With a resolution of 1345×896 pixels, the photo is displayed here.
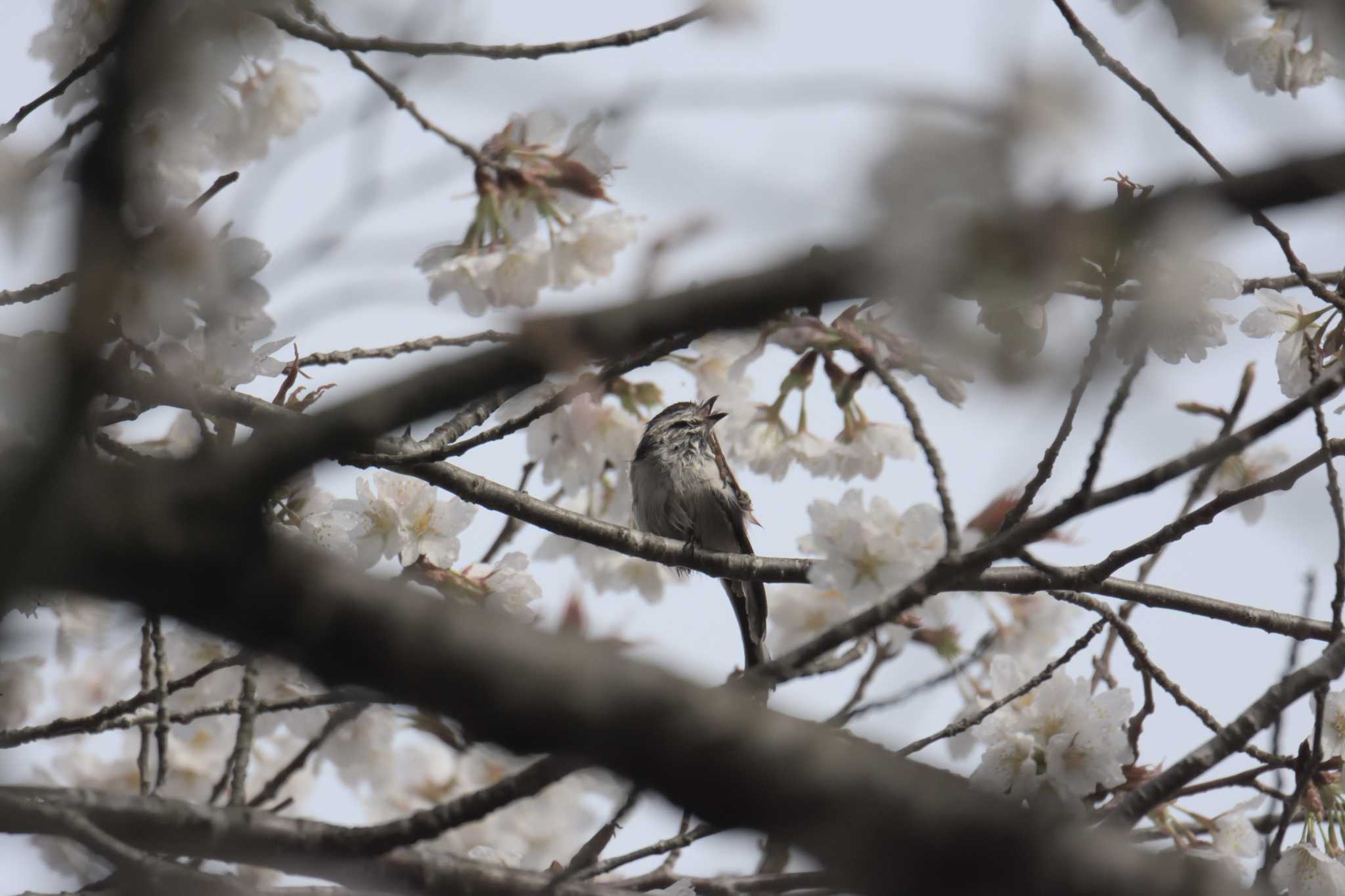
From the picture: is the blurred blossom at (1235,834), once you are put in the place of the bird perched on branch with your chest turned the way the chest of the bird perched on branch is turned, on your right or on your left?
on your left

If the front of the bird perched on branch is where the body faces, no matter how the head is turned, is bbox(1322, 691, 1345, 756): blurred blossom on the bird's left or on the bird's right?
on the bird's left

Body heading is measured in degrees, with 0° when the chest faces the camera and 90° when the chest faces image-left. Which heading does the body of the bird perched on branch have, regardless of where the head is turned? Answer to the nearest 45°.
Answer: approximately 45°
